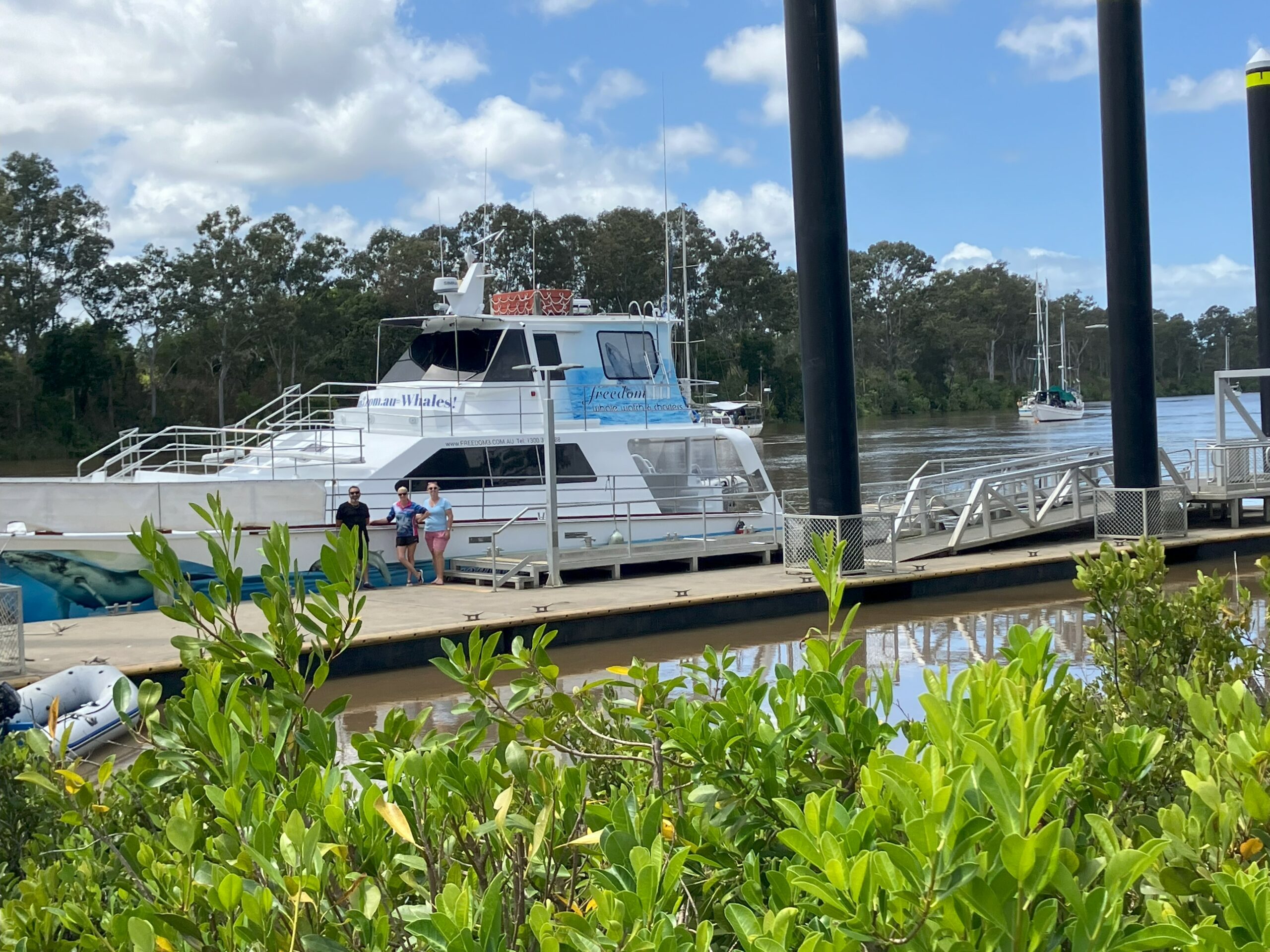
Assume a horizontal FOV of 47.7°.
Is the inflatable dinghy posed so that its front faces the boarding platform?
yes

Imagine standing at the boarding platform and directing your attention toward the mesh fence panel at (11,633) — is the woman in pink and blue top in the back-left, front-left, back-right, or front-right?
front-right

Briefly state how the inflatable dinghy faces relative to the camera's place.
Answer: facing away from the viewer and to the right of the viewer

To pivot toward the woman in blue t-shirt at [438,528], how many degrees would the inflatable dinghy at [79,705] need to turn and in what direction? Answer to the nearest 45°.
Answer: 0° — it already faces them

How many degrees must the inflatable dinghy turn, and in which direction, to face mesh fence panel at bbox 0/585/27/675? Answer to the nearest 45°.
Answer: approximately 45° to its left

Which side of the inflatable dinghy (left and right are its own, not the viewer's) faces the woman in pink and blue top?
front
